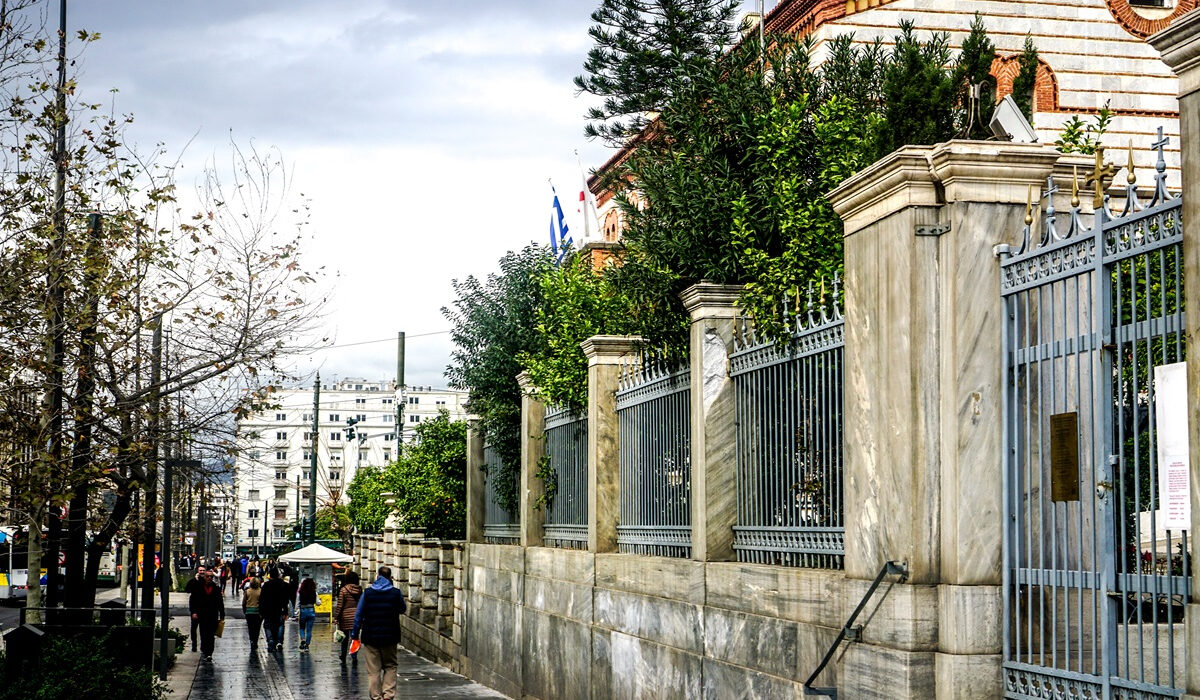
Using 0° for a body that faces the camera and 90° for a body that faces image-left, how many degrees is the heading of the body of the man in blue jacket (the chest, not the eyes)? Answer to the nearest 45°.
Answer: approximately 180°

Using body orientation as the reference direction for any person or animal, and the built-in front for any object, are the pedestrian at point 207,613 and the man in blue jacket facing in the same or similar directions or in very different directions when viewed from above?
very different directions

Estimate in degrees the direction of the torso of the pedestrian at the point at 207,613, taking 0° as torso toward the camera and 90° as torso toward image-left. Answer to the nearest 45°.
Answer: approximately 0°

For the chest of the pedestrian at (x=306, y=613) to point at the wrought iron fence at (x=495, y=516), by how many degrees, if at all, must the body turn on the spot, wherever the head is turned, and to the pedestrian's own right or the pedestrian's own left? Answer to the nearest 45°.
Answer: approximately 180°

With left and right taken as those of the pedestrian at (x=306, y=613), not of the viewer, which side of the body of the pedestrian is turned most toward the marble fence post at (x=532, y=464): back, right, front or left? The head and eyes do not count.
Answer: back

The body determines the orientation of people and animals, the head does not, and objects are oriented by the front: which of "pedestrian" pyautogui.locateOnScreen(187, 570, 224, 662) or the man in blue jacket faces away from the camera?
the man in blue jacket
